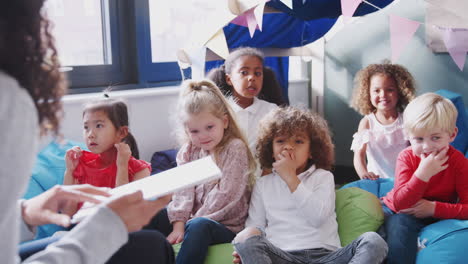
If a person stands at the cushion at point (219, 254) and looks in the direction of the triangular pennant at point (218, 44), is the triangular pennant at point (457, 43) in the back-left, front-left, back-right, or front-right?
front-right

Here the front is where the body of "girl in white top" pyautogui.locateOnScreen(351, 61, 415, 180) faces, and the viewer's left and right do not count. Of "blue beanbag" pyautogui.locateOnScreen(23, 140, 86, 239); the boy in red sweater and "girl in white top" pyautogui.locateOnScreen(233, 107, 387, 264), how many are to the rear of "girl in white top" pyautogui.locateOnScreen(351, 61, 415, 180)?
0

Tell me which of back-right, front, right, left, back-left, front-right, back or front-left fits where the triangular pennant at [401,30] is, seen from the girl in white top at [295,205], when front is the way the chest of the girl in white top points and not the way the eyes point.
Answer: back-left

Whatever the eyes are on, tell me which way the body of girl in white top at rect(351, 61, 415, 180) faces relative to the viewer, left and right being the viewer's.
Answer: facing the viewer

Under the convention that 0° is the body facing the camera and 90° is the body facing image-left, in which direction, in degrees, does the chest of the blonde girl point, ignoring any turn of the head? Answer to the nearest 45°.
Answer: approximately 45°

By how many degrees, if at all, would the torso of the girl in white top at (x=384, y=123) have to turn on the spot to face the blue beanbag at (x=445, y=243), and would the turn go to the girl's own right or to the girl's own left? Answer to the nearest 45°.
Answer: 0° — they already face it

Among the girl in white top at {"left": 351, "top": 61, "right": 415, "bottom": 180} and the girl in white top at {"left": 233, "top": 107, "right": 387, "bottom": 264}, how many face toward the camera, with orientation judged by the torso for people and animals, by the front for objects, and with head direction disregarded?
2

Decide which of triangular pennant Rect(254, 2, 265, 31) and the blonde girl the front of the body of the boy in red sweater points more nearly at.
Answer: the blonde girl

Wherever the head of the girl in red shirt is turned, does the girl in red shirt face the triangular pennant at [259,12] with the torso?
no

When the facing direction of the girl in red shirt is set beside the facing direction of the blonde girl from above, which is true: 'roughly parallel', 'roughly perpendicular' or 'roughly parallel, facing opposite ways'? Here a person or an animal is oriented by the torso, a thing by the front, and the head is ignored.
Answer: roughly parallel

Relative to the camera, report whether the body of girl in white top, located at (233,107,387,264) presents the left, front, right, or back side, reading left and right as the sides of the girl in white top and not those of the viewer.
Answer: front

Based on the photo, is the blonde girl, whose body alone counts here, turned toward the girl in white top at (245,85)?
no

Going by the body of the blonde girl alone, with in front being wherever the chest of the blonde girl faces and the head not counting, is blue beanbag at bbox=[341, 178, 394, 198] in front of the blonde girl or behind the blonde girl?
behind

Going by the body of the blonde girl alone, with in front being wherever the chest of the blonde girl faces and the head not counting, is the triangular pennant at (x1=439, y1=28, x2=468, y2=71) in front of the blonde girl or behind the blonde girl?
behind

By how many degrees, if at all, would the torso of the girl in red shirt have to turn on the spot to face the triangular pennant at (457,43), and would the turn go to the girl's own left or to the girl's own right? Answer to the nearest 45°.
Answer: approximately 135° to the girl's own left
